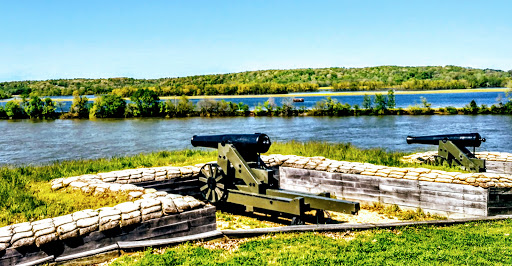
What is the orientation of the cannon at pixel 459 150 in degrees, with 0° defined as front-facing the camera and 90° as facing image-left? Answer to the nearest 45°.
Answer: approximately 90°

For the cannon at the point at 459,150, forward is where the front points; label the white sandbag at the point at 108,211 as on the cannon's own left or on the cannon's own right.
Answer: on the cannon's own left

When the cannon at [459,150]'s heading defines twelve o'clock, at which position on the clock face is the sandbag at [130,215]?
The sandbag is roughly at 10 o'clock from the cannon.

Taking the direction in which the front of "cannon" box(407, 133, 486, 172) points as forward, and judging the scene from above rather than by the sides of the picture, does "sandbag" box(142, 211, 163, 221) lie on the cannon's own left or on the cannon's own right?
on the cannon's own left

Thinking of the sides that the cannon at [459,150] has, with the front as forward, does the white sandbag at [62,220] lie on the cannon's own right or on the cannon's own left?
on the cannon's own left

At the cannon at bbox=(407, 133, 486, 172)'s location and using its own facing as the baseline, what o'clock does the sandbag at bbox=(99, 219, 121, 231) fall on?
The sandbag is roughly at 10 o'clock from the cannon.

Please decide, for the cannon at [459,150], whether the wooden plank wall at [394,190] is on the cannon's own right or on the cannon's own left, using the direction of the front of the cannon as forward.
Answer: on the cannon's own left

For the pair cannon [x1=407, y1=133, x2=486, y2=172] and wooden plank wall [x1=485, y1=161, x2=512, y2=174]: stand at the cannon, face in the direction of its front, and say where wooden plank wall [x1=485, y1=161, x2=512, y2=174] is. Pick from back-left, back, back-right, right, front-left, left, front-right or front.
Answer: back-right

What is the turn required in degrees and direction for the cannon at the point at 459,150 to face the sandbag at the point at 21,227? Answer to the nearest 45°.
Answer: approximately 45° to its left

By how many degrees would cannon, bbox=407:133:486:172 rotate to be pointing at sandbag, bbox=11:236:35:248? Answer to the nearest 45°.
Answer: approximately 45° to its left
